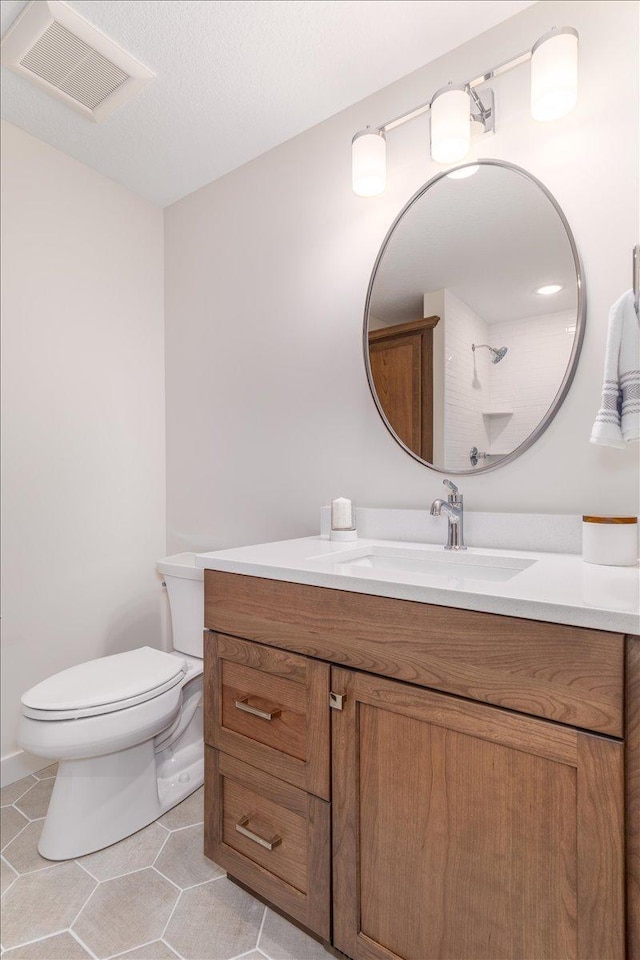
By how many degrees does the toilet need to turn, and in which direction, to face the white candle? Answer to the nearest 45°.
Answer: approximately 135° to its left

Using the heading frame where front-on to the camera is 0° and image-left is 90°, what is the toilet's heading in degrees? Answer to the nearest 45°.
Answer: approximately 45°

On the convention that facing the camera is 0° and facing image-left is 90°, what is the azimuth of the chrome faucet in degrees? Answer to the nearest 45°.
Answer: approximately 45°
